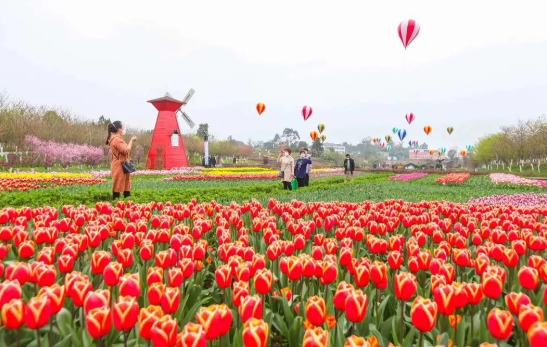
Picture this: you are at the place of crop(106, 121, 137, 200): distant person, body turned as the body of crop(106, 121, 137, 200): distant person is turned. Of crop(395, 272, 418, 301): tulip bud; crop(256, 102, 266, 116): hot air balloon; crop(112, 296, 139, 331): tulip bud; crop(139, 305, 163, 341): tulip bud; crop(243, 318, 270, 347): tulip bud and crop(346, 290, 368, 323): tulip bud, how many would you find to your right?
5

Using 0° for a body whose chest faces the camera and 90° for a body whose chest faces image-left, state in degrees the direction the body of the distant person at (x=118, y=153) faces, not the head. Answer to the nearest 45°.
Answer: approximately 270°

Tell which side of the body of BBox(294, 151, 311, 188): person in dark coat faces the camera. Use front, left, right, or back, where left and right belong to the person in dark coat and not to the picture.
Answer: front

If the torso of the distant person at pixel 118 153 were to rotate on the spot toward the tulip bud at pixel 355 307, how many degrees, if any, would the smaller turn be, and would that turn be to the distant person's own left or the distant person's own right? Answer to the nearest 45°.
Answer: approximately 90° to the distant person's own right

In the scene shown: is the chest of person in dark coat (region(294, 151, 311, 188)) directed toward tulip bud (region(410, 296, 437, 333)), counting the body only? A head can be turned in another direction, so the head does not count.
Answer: yes

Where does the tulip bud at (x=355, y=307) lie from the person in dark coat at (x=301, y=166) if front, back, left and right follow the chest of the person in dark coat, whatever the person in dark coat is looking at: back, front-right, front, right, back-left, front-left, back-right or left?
front

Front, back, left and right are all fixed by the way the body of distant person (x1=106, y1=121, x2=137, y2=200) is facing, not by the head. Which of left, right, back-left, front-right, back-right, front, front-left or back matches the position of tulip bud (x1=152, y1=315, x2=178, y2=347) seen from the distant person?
right

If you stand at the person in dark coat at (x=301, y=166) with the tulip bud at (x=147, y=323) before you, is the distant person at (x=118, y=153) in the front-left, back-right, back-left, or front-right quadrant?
front-right

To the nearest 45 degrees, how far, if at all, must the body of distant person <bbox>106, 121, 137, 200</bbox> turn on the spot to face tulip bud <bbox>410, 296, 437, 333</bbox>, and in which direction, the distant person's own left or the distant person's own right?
approximately 90° to the distant person's own right

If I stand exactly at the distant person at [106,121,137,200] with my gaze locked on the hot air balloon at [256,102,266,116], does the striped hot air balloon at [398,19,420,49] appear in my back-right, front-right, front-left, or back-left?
front-right

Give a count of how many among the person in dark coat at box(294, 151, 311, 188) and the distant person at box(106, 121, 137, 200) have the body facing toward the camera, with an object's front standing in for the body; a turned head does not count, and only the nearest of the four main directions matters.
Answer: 1

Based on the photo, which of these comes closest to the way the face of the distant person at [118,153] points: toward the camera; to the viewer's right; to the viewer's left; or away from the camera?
to the viewer's right

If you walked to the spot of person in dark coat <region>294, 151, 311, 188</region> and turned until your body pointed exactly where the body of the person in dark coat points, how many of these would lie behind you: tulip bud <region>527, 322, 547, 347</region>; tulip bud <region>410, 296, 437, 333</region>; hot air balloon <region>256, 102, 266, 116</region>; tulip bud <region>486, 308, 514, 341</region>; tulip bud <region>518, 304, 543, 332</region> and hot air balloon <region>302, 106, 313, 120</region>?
2

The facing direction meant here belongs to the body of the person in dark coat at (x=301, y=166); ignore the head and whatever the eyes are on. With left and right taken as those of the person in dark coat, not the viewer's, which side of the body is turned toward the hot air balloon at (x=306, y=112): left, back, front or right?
back

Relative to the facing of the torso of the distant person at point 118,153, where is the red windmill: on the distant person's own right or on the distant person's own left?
on the distant person's own left

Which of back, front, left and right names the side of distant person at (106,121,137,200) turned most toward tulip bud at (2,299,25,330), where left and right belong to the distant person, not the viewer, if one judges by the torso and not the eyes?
right

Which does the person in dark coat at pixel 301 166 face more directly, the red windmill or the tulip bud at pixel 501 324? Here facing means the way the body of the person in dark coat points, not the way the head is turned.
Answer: the tulip bud

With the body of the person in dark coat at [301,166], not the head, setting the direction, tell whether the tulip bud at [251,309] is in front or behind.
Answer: in front

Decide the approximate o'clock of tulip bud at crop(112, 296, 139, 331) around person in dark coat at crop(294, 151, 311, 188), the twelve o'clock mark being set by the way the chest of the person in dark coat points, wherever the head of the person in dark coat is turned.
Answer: The tulip bud is roughly at 12 o'clock from the person in dark coat.
